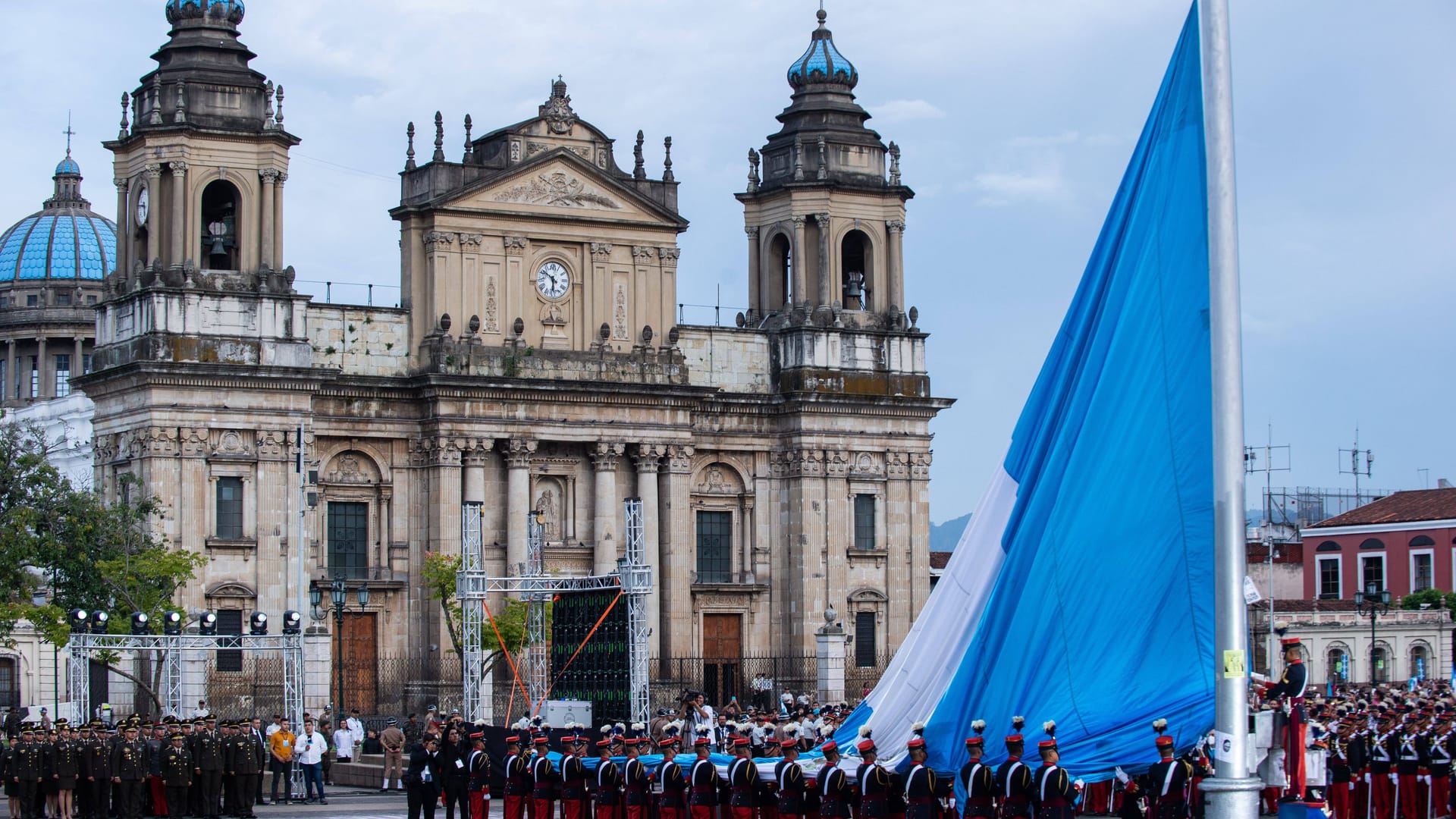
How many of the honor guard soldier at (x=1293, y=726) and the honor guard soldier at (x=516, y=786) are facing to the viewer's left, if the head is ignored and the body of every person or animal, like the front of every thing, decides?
1

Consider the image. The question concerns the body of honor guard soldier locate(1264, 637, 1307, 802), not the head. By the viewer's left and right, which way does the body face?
facing to the left of the viewer

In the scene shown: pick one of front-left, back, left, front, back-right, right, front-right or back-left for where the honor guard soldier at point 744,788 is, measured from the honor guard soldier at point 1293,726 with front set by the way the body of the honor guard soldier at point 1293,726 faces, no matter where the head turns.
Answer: front-right

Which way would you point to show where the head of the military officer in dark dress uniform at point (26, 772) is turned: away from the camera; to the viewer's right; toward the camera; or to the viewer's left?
toward the camera

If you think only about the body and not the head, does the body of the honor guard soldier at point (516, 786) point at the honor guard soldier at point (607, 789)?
no

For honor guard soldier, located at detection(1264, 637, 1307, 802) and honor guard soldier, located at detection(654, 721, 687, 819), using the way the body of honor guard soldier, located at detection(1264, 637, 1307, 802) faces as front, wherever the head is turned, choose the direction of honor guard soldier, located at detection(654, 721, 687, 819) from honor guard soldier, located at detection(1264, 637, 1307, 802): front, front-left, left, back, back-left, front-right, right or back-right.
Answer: front-right

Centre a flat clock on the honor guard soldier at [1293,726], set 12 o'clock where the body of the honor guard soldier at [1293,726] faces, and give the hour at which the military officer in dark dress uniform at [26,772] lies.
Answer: the military officer in dark dress uniform at [26,772] is roughly at 1 o'clock from the honor guard soldier at [1293,726].

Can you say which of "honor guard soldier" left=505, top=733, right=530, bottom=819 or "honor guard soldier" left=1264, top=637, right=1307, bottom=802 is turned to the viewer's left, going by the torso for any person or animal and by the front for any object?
"honor guard soldier" left=1264, top=637, right=1307, bottom=802

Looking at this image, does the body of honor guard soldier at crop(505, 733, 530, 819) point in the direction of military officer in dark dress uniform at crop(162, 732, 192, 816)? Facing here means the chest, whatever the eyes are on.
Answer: no
